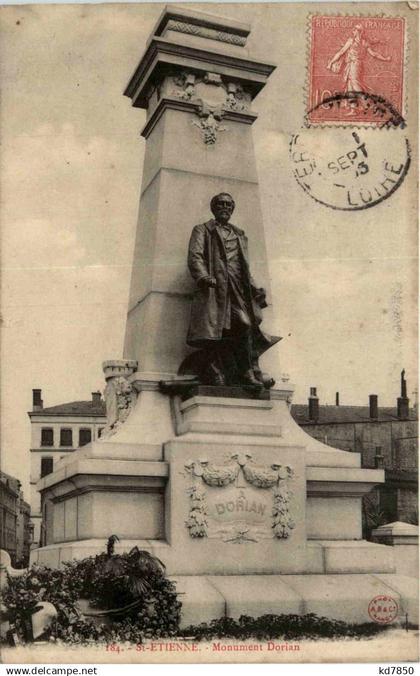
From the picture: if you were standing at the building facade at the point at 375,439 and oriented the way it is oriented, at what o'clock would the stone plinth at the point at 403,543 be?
The stone plinth is roughly at 12 o'clock from the building facade.

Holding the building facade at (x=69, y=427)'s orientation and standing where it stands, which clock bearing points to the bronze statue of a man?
The bronze statue of a man is roughly at 12 o'clock from the building facade.

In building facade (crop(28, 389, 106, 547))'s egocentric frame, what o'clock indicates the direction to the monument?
The monument is roughly at 12 o'clock from the building facade.

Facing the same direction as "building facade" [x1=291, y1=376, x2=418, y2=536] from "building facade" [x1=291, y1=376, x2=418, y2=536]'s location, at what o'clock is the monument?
The monument is roughly at 12 o'clock from the building facade.

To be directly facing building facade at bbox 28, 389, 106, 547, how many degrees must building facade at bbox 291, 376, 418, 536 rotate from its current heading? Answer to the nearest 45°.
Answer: approximately 45° to its right

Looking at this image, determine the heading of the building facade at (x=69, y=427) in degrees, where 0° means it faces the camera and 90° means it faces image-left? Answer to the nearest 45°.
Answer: approximately 0°
